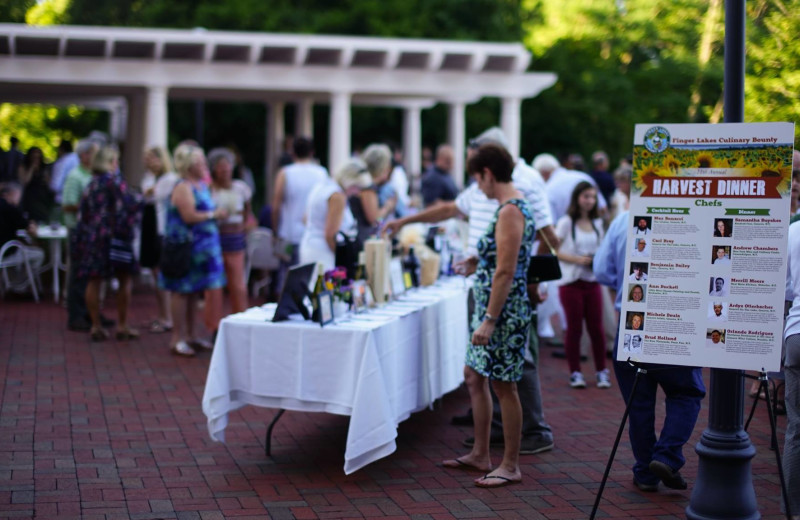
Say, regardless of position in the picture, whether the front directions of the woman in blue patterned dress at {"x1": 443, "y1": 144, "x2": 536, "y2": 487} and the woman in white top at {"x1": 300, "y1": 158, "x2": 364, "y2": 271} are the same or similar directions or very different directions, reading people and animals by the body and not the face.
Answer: very different directions

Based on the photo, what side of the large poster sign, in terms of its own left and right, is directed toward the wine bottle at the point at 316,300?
right

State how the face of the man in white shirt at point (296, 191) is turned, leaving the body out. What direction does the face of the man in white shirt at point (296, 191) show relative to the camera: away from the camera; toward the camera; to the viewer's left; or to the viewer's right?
away from the camera

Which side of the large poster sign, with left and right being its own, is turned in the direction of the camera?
front

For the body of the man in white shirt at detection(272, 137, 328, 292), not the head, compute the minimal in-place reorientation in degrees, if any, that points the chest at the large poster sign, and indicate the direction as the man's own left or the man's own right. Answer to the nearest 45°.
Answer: approximately 180°

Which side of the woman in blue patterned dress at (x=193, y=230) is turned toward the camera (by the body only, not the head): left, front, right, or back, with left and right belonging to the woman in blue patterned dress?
right

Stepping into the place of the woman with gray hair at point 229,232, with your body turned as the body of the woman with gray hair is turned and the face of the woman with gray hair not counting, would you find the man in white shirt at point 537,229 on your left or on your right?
on your left

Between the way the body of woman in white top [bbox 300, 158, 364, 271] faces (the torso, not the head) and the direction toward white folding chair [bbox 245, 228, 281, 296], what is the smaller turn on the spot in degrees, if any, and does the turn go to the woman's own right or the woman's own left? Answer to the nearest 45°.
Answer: approximately 90° to the woman's own left

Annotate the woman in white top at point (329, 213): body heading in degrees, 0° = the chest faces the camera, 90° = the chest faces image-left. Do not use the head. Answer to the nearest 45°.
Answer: approximately 270°

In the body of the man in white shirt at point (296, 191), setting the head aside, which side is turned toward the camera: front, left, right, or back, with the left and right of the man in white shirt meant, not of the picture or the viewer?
back

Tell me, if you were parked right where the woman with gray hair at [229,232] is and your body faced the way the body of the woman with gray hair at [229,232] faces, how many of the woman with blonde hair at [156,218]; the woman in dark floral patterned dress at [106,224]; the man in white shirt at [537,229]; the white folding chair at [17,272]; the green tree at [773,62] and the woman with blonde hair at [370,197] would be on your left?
3

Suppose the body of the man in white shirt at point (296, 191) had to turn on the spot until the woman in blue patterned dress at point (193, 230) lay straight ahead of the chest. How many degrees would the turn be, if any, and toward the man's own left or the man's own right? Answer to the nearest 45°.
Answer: approximately 135° to the man's own left
